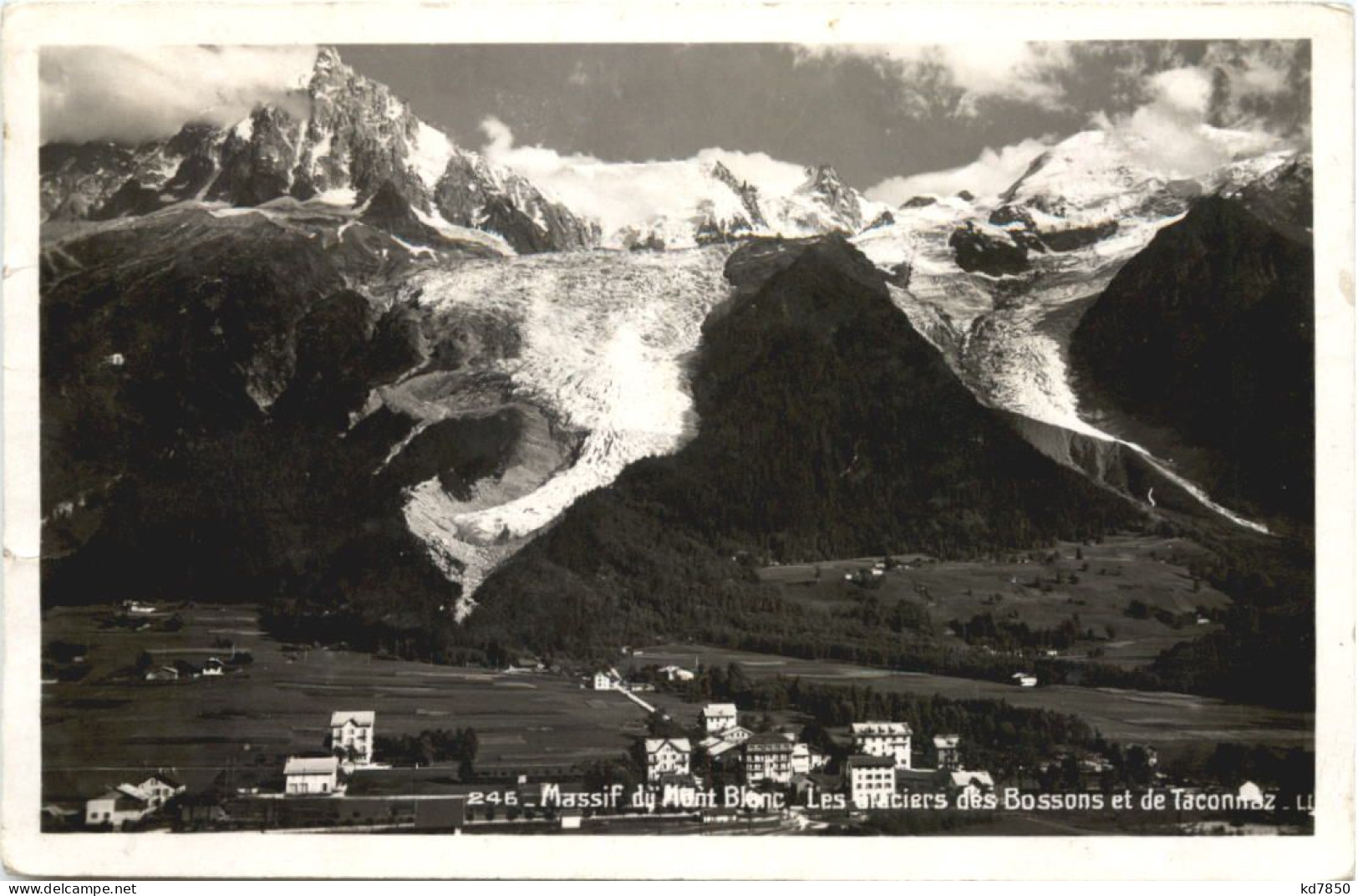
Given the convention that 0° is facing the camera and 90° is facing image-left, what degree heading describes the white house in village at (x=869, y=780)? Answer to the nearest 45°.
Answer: approximately 0°

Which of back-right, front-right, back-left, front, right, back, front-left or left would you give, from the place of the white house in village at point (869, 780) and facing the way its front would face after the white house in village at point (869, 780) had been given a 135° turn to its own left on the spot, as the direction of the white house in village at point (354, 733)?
back-left

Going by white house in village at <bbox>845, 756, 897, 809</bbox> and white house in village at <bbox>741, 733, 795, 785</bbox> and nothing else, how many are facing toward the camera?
2

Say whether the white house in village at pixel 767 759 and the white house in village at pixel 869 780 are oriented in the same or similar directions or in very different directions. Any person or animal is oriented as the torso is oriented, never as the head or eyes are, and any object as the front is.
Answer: same or similar directions

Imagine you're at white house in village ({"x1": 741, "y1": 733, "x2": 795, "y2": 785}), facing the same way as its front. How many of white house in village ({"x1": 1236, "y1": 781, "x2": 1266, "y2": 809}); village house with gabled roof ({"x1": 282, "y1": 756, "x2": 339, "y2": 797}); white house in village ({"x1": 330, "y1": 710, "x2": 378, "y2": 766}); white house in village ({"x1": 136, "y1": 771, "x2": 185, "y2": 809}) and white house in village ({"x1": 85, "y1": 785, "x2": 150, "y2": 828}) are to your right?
4

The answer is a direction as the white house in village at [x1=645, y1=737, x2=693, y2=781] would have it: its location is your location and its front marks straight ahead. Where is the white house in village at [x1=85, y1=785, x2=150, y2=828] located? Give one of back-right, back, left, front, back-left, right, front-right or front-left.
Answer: right

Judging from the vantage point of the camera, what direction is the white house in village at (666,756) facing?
facing the viewer

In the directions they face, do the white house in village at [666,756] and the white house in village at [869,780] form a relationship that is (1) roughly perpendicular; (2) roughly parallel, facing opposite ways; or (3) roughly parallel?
roughly parallel

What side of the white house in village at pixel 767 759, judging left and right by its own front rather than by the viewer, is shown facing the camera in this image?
front
